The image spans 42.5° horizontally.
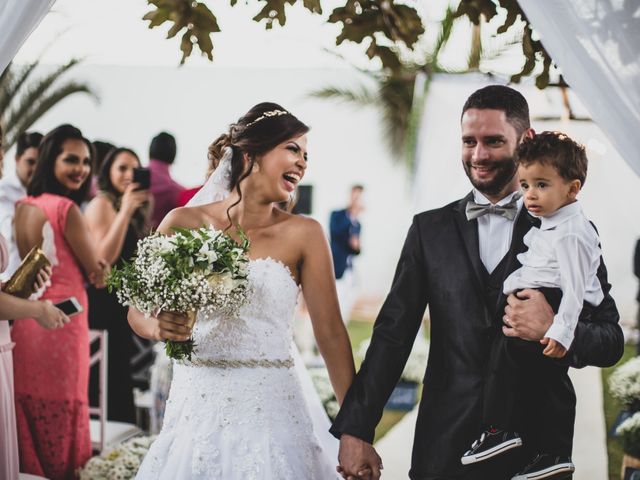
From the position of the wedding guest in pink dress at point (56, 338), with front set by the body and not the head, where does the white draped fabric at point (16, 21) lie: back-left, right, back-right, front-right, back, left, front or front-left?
back-right

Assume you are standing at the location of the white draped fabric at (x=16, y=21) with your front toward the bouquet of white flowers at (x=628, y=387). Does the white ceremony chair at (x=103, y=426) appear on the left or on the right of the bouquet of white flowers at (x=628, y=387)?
left

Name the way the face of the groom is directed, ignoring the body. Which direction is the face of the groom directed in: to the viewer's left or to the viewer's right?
to the viewer's left

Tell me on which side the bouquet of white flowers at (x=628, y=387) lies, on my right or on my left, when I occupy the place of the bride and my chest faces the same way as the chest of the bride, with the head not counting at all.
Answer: on my left

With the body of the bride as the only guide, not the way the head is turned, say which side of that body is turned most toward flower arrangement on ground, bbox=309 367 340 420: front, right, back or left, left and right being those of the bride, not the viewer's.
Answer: back

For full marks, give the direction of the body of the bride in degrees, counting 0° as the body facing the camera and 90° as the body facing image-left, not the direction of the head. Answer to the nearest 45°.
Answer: approximately 0°
